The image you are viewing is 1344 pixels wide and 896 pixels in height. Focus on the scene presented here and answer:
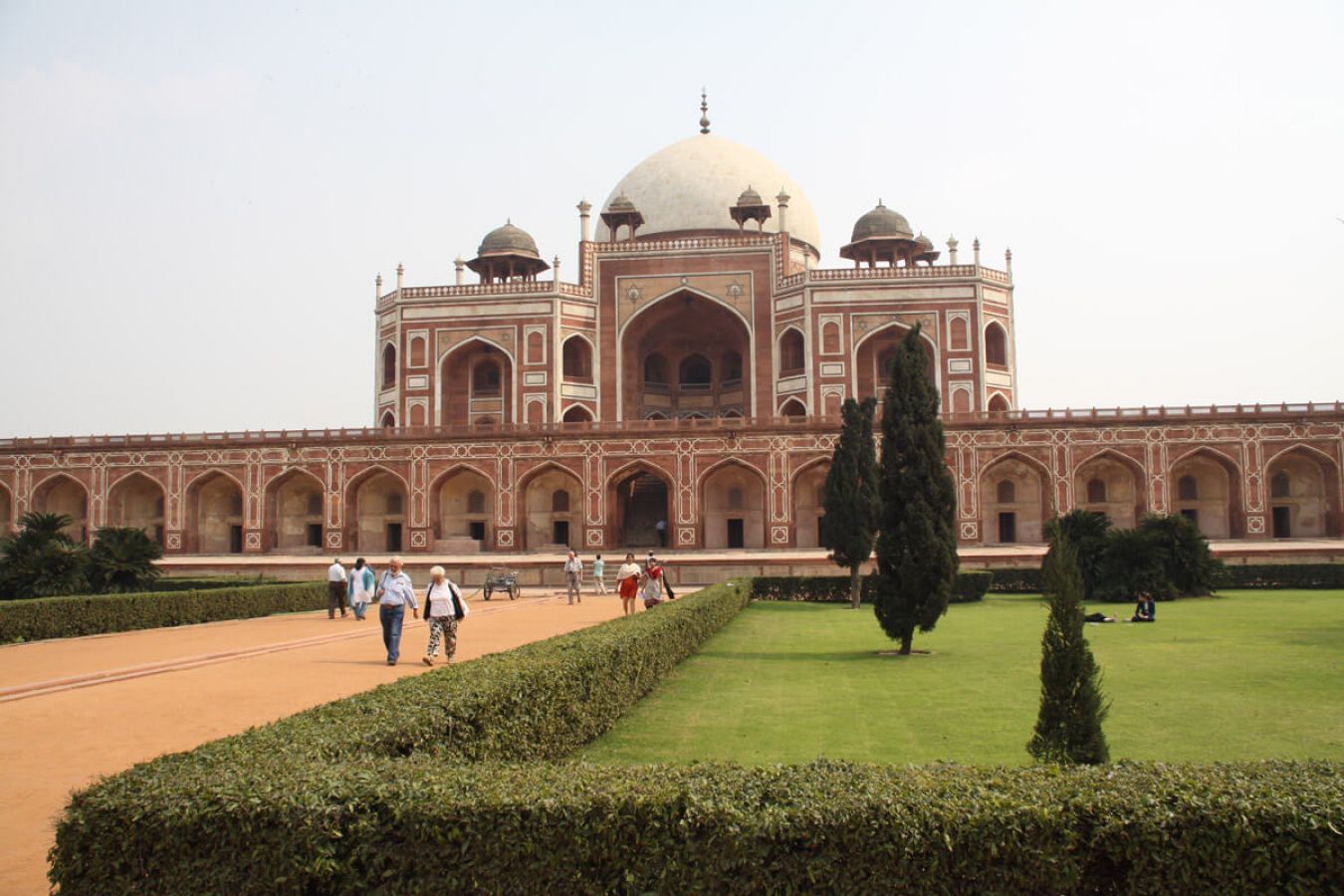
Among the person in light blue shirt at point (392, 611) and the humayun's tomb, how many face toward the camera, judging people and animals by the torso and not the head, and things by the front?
2

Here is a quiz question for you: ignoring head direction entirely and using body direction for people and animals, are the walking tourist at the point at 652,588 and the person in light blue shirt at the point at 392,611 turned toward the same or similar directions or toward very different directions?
same or similar directions

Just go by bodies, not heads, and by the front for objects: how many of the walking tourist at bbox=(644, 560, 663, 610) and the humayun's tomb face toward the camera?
2

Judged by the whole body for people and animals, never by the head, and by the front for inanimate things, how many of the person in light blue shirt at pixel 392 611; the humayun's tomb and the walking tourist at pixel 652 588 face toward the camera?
3

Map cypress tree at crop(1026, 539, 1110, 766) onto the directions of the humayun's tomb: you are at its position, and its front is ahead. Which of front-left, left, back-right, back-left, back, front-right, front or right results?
front

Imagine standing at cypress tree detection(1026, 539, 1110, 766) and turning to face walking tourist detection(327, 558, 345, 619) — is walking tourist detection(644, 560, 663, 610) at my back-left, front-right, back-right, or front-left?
front-right

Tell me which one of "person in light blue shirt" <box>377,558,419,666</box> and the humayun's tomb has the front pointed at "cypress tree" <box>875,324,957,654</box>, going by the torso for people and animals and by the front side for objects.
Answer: the humayun's tomb

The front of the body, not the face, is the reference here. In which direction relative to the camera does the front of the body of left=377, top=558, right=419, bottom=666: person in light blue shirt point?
toward the camera

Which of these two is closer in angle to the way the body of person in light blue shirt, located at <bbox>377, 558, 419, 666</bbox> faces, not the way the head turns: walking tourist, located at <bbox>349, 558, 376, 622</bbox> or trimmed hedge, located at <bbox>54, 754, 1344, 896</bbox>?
the trimmed hedge

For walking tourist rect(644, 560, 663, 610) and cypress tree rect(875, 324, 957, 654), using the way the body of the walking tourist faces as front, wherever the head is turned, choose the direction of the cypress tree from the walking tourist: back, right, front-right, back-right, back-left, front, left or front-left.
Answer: front-left

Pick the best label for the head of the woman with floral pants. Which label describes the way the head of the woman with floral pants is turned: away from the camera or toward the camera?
toward the camera

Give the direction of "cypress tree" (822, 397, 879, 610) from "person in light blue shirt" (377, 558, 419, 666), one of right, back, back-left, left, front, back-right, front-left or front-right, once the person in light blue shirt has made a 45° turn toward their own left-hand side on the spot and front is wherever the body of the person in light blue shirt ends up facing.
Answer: left

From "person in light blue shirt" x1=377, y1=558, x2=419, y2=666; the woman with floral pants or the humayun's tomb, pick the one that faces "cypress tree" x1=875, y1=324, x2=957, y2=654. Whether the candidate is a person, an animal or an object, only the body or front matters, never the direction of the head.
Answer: the humayun's tomb

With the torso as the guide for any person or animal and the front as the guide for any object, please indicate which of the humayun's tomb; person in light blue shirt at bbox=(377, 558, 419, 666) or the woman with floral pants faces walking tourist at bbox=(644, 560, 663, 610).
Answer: the humayun's tomb

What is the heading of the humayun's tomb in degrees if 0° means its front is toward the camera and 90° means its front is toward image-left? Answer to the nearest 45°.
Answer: approximately 0°

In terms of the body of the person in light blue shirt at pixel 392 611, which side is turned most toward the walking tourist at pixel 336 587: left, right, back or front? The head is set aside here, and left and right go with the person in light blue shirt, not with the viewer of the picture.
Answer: back

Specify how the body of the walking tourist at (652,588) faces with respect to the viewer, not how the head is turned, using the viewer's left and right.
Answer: facing the viewer

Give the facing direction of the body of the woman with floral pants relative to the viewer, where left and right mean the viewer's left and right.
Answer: facing the viewer and to the left of the viewer

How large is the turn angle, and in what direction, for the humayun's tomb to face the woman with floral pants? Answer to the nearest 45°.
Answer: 0° — it already faces them
